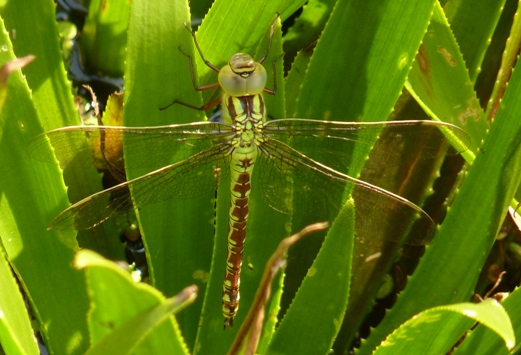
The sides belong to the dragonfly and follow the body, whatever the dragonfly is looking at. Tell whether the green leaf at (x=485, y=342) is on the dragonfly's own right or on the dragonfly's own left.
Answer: on the dragonfly's own right

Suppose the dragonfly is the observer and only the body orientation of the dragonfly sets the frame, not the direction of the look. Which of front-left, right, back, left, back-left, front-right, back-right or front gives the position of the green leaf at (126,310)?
back

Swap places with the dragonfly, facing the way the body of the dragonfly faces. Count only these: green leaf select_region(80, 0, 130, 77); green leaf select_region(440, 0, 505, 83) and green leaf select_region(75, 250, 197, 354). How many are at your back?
1

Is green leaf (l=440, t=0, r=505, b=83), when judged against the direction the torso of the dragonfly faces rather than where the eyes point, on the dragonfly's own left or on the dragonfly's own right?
on the dragonfly's own right

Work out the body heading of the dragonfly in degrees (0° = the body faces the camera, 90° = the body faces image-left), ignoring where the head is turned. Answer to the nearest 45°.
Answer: approximately 180°
